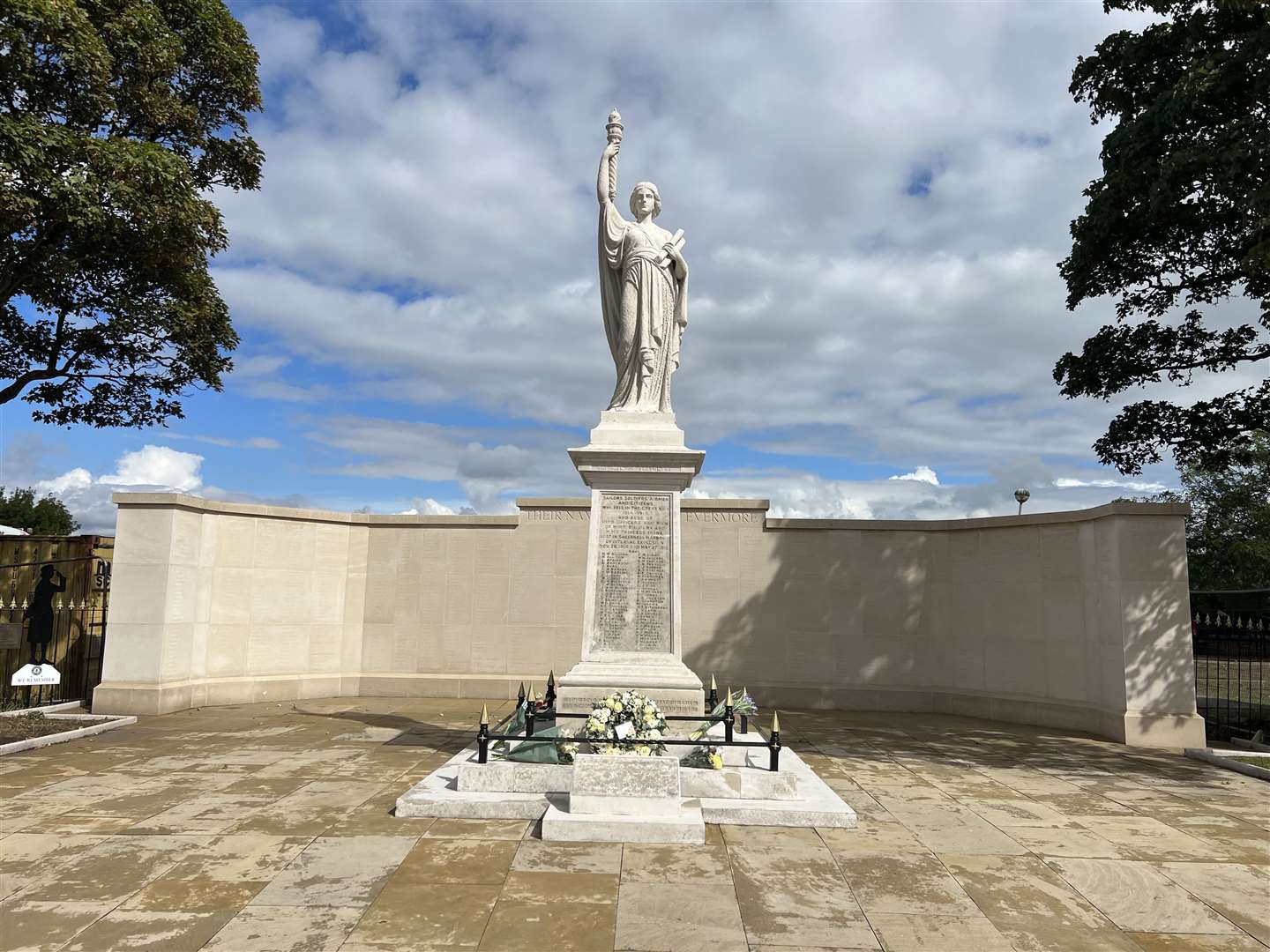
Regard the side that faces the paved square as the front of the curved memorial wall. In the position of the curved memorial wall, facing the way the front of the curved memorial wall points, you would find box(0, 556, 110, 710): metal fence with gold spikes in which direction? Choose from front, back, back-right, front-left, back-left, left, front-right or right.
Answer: right

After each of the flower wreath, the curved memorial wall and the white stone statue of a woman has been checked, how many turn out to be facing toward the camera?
3

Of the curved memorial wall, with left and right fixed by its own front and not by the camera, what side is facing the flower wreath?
front

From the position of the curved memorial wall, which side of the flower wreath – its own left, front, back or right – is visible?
back

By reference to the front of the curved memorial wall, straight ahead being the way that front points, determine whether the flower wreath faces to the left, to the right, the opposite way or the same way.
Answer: the same way

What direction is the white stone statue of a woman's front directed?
toward the camera

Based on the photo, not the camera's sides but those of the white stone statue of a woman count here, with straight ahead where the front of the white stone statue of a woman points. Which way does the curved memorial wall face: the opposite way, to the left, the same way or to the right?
the same way

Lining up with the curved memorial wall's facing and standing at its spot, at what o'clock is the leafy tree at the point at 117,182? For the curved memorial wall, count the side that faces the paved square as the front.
The leafy tree is roughly at 2 o'clock from the curved memorial wall.

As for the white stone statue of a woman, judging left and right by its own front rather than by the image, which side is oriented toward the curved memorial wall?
back

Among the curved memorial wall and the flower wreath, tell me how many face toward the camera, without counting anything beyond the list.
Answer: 2

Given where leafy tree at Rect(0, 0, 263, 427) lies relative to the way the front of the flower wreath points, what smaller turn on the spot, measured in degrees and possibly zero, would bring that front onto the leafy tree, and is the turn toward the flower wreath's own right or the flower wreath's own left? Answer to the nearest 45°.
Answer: approximately 135° to the flower wreath's own right

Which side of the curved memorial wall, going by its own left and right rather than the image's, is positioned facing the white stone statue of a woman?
front

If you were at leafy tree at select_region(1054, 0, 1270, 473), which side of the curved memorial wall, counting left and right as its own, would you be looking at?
left

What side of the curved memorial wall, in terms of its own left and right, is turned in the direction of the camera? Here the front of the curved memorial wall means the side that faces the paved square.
front
